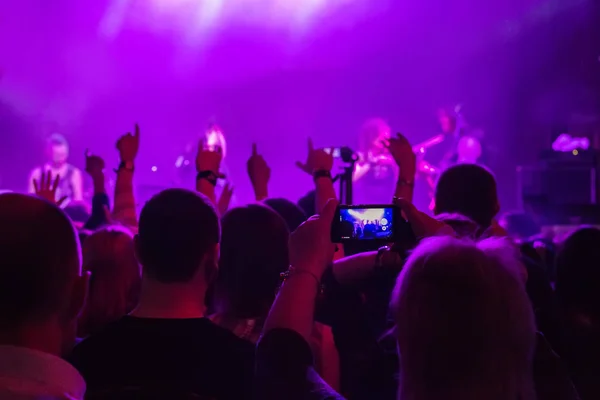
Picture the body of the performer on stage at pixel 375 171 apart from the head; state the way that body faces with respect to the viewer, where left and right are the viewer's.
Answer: facing the viewer and to the right of the viewer

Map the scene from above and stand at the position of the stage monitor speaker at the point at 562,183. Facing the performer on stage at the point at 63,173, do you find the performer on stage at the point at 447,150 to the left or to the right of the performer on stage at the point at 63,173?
right

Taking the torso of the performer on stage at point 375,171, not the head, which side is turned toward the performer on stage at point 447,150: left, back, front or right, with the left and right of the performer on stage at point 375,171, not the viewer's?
left

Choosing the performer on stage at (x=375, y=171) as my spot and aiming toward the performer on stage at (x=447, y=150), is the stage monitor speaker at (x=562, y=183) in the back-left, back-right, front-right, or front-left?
front-right

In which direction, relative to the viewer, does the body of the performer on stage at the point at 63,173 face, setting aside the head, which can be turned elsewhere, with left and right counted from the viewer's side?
facing the viewer

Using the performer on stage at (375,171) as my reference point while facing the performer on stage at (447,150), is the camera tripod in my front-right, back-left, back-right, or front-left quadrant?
back-right

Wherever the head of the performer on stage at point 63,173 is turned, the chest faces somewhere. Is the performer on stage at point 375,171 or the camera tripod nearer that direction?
the camera tripod

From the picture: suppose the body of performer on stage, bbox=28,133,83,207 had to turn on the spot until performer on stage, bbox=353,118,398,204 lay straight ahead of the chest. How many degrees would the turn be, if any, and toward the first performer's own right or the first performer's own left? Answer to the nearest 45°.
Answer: approximately 45° to the first performer's own left

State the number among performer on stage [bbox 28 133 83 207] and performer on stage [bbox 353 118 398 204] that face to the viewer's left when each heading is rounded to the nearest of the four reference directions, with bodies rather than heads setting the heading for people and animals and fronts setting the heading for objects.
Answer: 0

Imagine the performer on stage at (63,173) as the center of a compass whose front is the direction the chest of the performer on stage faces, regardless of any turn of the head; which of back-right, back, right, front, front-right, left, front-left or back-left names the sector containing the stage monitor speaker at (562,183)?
front-left
